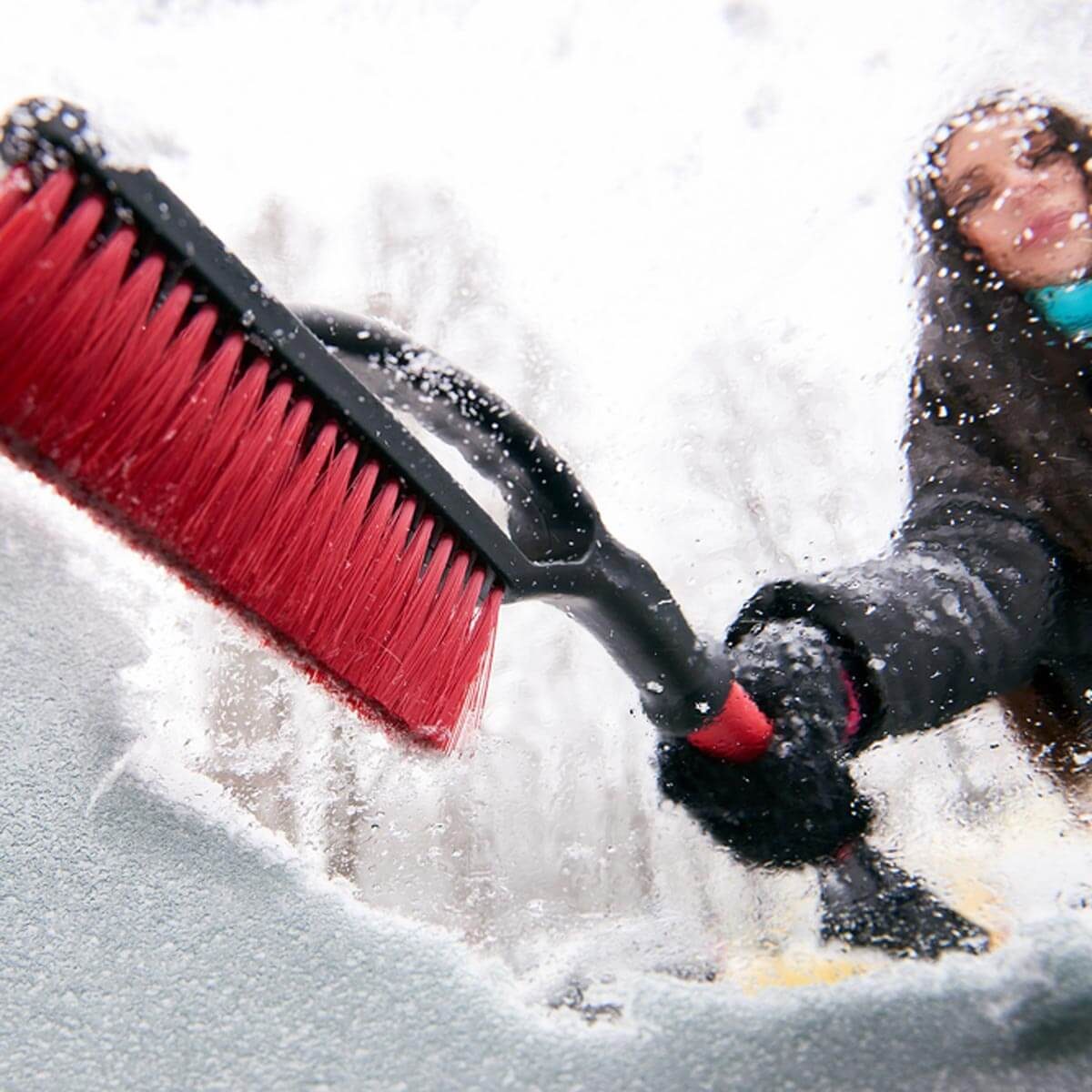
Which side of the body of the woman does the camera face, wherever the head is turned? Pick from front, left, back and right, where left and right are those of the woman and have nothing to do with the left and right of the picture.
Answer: front
